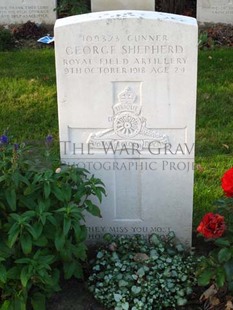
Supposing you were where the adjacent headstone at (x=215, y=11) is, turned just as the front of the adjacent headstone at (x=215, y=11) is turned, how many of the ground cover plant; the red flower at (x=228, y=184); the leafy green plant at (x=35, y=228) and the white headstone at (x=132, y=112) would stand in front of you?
4

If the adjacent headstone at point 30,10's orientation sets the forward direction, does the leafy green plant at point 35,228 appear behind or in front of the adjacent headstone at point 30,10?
in front

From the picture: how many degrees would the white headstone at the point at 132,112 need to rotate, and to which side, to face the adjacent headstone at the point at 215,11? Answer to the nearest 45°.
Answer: approximately 180°

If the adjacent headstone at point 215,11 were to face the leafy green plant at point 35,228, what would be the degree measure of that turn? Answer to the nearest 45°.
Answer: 0° — it already faces it

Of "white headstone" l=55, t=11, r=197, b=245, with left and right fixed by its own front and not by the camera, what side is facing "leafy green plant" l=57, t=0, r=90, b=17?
back

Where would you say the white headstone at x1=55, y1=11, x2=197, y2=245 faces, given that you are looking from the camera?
facing the viewer

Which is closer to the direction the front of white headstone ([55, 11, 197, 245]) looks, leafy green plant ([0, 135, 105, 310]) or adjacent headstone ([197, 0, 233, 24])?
the leafy green plant

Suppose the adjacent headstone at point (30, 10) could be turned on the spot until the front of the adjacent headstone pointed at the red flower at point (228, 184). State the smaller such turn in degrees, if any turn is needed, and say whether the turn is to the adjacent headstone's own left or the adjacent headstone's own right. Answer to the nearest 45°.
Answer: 0° — it already faces it

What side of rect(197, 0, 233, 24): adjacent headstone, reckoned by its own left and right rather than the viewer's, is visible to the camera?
front

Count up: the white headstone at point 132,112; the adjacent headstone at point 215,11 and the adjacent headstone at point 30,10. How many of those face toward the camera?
3

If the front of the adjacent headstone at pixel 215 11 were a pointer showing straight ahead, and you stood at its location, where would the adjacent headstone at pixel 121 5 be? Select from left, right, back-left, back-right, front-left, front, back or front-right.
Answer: front-right
